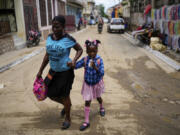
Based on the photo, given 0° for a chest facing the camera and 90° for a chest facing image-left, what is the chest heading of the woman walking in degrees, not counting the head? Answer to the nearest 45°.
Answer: approximately 45°

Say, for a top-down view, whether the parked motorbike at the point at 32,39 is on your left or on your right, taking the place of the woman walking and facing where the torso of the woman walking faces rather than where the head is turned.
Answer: on your right
